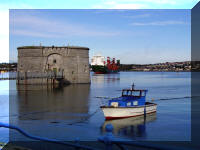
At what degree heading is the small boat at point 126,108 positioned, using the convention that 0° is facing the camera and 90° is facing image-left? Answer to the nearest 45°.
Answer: approximately 45°
